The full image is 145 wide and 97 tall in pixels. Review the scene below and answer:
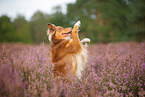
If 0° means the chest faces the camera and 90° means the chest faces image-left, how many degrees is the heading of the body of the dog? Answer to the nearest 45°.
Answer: approximately 270°
